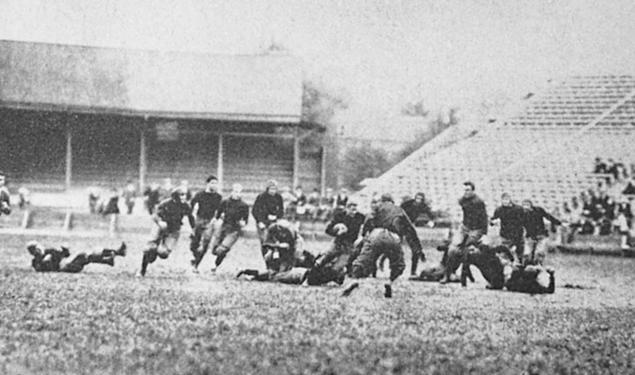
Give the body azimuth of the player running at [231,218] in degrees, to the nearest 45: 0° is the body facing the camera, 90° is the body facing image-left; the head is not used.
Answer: approximately 315°

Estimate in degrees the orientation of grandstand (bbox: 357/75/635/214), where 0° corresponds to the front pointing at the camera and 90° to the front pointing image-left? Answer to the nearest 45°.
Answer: approximately 45°

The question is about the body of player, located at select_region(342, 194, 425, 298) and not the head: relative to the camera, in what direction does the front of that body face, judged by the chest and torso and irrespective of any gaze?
away from the camera

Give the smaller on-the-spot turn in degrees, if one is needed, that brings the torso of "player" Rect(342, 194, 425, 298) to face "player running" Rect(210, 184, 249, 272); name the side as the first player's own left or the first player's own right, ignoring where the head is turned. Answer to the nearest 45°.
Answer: approximately 45° to the first player's own left
